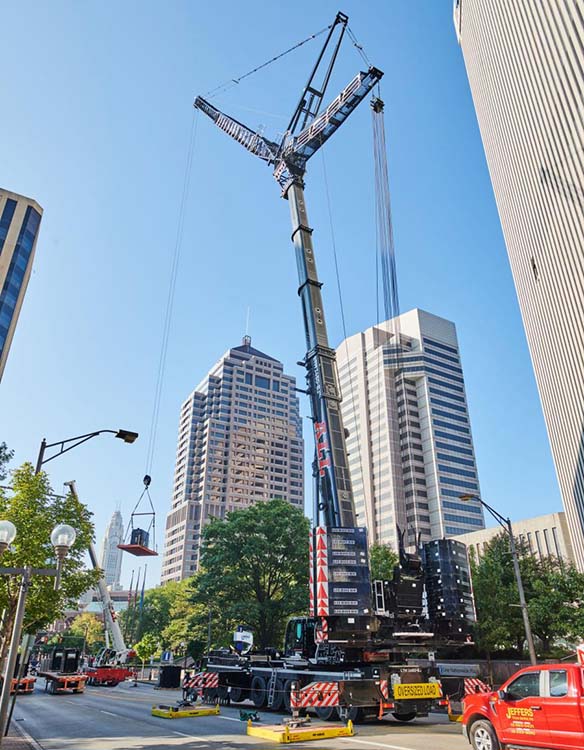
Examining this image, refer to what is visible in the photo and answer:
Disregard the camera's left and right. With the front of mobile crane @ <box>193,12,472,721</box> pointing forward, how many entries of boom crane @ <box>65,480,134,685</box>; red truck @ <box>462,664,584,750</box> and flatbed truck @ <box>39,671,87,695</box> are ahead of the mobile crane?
2

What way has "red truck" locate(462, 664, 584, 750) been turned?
to the viewer's left

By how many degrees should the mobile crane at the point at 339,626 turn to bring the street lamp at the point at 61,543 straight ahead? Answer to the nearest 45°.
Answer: approximately 90° to its left

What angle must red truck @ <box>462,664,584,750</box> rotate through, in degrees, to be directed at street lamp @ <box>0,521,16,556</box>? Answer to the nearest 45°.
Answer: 0° — it already faces it

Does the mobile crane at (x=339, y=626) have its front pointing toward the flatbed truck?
yes

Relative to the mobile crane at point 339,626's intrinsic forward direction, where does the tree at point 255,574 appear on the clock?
The tree is roughly at 1 o'clock from the mobile crane.
